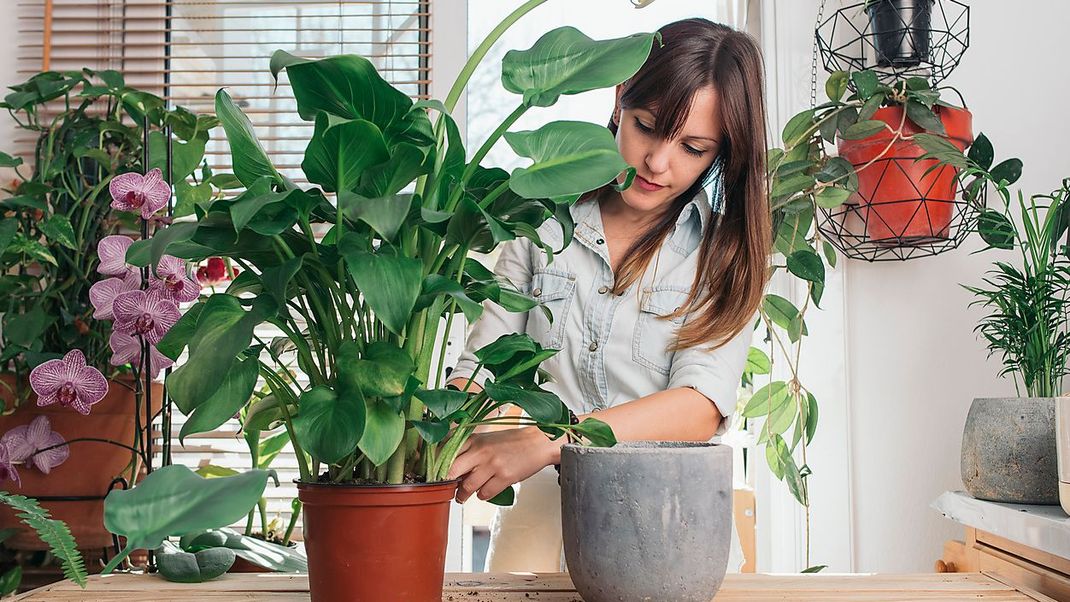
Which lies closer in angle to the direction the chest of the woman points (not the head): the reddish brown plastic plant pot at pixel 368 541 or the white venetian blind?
the reddish brown plastic plant pot

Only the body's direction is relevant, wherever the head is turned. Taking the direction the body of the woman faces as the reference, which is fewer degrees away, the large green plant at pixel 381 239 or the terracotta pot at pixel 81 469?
the large green plant

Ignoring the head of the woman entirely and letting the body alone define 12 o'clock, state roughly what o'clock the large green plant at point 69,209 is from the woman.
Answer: The large green plant is roughly at 2 o'clock from the woman.

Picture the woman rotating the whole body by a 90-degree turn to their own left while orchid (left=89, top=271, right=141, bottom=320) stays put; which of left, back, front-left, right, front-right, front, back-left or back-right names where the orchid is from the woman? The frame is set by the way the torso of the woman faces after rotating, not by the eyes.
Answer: back-right

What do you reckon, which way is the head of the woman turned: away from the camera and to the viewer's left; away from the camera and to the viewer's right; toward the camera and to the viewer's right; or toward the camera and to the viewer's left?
toward the camera and to the viewer's left

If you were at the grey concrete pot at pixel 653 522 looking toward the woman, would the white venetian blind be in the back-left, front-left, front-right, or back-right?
front-left

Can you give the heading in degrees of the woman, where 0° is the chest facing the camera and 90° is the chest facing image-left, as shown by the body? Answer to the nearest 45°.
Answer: approximately 45°

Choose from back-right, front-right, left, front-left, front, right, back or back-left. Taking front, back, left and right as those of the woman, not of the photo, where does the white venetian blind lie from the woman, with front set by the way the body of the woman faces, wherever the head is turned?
right
